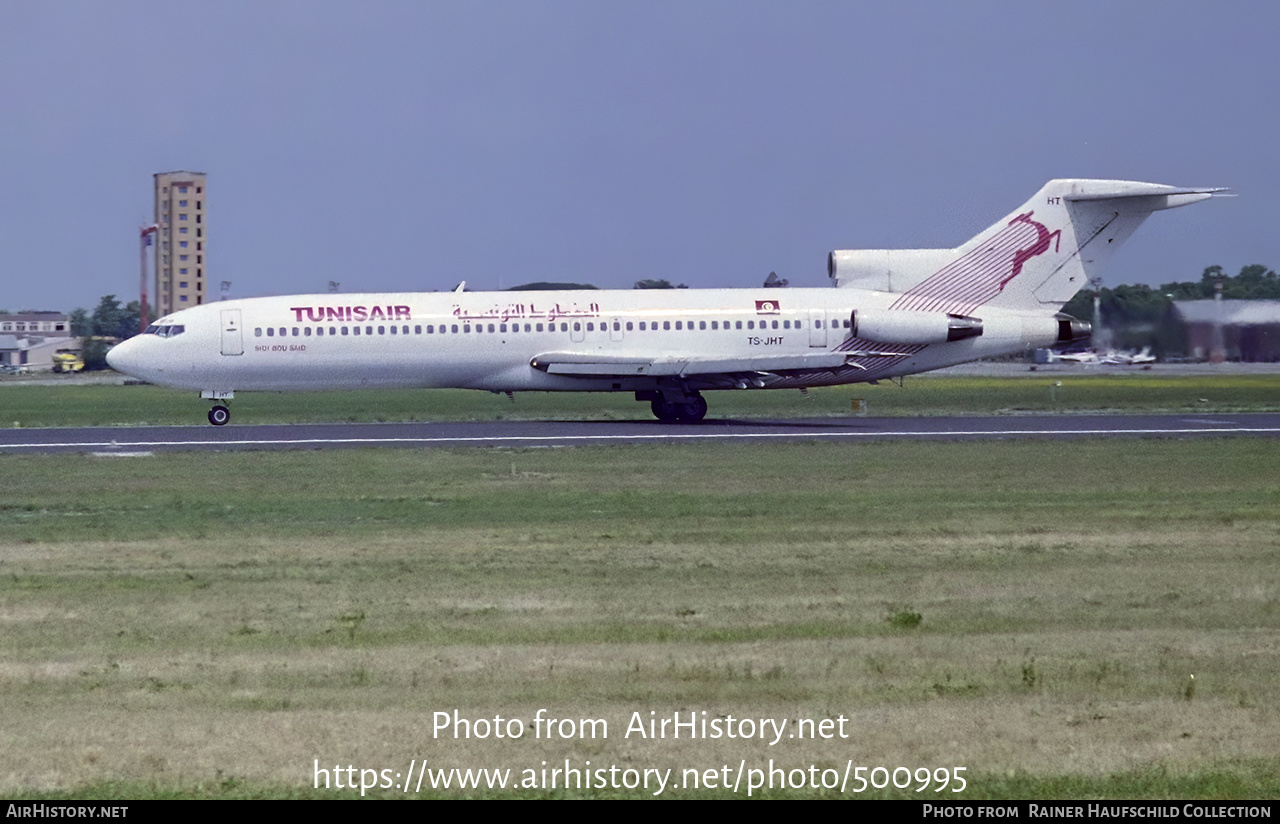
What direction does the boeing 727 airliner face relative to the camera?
to the viewer's left
